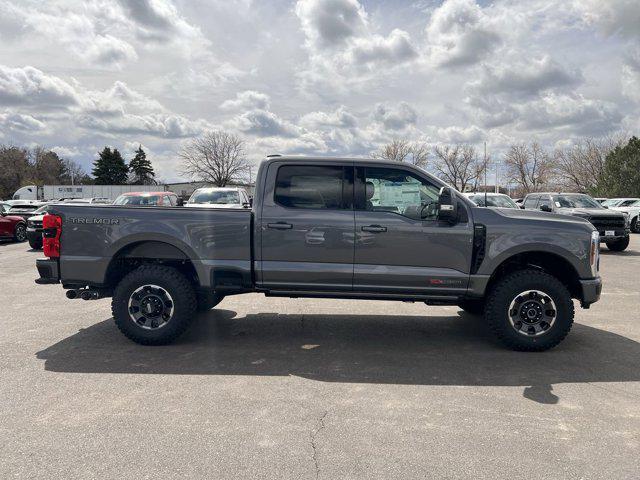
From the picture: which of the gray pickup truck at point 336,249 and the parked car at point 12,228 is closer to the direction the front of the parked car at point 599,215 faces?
the gray pickup truck

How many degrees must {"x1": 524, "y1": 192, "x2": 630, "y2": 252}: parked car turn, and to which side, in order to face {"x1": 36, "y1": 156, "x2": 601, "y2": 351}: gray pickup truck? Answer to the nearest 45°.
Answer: approximately 45° to its right

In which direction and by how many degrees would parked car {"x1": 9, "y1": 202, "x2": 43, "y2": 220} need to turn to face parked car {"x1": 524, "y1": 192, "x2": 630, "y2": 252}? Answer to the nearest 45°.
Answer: approximately 90° to its left

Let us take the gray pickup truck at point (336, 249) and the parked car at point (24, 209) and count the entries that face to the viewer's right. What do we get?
1

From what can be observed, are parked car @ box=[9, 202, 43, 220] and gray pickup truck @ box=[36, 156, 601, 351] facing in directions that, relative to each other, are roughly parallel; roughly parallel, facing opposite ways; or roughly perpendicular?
roughly perpendicular

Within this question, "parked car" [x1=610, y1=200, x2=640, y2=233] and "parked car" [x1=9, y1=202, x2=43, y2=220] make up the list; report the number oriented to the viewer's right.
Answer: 0

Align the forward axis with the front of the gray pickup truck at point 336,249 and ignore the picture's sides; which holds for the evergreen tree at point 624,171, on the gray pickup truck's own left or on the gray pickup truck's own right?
on the gray pickup truck's own left

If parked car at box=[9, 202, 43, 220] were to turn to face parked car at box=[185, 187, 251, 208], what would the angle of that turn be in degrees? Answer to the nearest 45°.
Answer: approximately 90° to its left

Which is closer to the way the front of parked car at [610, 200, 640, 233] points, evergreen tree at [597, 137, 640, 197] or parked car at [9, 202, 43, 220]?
the parked car

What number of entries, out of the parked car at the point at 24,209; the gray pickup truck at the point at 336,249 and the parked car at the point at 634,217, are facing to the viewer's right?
1

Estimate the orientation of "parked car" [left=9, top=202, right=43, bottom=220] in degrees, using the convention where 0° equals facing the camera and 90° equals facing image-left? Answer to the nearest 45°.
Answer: approximately 45°

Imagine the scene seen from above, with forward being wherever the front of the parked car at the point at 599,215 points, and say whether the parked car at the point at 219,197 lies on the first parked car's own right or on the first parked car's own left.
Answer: on the first parked car's own right

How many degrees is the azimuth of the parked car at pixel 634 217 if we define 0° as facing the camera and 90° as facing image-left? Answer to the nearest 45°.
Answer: approximately 45°

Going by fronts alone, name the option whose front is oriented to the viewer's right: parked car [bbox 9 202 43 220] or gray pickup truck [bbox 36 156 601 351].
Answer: the gray pickup truck

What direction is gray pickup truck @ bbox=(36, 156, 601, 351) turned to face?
to the viewer's right
